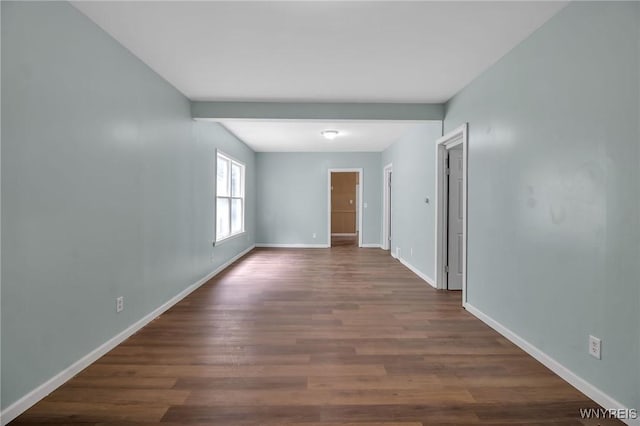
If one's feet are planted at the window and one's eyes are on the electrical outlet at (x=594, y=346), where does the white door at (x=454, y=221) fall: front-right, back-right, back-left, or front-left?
front-left

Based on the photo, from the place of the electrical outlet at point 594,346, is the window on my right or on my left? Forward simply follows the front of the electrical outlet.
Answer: on my right

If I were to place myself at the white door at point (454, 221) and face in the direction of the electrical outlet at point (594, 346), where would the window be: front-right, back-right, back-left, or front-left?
back-right

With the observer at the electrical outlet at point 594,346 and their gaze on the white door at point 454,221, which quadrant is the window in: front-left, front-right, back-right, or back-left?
front-left

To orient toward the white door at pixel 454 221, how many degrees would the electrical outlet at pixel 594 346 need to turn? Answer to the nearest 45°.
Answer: approximately 90° to its right

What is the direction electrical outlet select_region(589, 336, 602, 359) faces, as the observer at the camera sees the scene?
facing the viewer and to the left of the viewer

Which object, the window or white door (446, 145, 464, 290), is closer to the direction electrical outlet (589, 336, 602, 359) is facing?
the window
